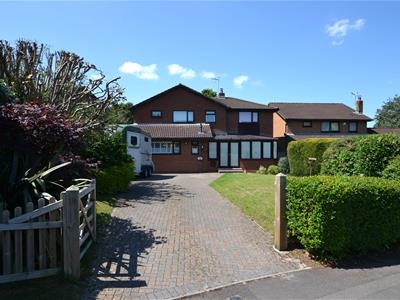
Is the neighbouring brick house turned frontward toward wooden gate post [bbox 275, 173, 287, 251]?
yes

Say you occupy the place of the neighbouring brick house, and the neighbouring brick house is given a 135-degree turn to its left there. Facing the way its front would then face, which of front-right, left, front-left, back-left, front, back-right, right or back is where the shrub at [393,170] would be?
back-right

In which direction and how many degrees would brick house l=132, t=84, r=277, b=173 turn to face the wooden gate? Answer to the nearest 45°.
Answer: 0° — it already faces it

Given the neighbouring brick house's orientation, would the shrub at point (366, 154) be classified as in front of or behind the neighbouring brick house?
in front

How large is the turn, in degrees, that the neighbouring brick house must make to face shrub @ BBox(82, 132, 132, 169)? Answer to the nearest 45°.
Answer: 0° — it already faces it

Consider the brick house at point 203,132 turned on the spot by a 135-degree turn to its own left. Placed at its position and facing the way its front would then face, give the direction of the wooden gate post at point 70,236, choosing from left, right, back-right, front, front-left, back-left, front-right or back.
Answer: back-right

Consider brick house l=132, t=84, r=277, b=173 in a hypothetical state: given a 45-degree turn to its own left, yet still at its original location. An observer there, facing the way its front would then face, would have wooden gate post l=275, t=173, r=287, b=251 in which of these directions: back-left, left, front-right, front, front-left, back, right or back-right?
front-right

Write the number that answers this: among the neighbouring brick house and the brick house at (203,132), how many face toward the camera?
2

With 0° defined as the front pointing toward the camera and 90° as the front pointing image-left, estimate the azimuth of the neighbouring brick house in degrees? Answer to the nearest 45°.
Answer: approximately 0°

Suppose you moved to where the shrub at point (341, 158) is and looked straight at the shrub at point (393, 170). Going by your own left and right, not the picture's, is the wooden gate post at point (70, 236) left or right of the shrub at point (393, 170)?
right

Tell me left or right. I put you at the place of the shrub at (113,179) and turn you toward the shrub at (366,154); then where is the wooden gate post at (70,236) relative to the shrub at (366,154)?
right

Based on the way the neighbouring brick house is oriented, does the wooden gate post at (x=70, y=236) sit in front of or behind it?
in front

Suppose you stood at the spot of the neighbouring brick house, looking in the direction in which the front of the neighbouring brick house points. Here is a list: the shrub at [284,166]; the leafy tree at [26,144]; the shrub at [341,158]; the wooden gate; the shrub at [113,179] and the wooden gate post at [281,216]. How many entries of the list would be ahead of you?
6

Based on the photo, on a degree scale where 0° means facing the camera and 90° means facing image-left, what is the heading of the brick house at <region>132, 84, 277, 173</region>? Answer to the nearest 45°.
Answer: approximately 0°
